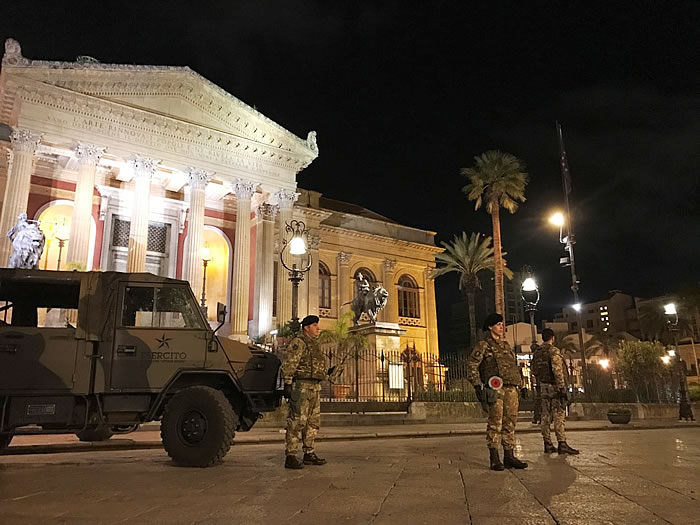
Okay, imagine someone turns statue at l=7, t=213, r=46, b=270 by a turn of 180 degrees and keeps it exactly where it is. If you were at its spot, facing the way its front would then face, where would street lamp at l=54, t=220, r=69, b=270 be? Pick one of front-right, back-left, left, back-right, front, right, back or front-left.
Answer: front-right

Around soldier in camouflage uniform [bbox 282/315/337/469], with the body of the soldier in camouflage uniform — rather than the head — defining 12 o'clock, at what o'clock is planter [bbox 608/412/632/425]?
The planter is roughly at 9 o'clock from the soldier in camouflage uniform.

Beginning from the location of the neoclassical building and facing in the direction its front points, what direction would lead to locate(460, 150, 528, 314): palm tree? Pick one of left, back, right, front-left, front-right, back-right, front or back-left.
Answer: front-left

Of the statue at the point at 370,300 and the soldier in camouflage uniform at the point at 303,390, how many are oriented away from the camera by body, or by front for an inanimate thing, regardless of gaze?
0

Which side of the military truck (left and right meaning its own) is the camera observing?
right

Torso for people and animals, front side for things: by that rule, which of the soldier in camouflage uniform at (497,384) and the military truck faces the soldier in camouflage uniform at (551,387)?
the military truck

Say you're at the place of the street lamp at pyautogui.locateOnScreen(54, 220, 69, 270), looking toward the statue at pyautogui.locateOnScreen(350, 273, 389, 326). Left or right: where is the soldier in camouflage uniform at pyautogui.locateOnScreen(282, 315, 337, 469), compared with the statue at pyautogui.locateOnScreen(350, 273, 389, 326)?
right

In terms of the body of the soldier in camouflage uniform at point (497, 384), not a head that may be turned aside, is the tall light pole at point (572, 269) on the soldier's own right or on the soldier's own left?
on the soldier's own left

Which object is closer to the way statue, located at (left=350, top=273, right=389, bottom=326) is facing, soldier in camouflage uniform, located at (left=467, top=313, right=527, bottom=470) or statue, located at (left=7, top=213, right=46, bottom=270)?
the soldier in camouflage uniform
